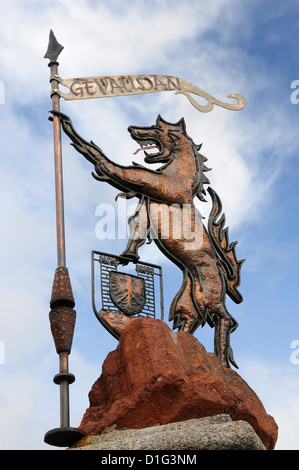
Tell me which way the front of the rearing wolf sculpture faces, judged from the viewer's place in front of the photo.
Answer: facing to the left of the viewer
